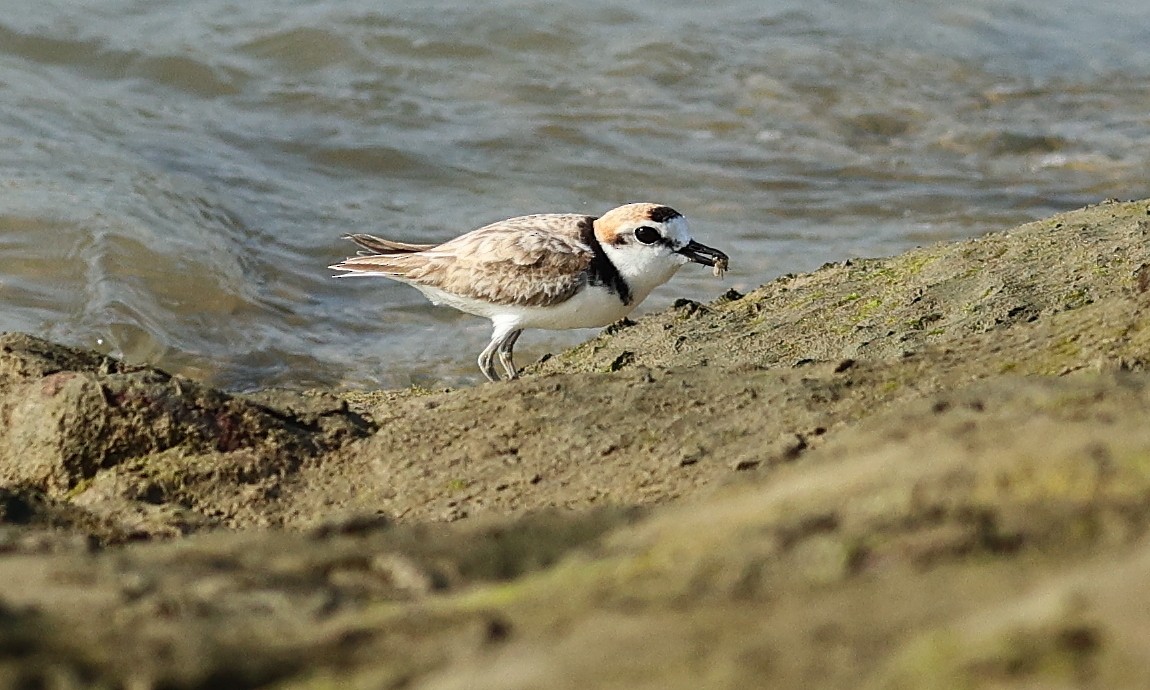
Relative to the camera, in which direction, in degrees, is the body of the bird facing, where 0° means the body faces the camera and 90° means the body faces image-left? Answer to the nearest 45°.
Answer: approximately 270°
